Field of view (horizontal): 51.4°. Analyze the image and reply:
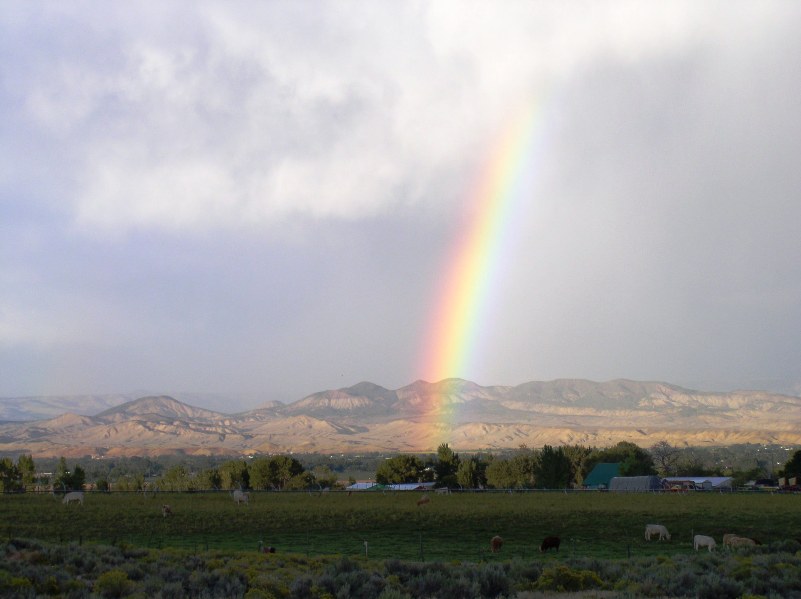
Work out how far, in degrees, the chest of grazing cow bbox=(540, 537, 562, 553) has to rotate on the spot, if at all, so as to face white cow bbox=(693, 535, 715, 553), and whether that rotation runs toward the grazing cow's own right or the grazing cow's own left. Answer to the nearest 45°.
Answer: approximately 180°

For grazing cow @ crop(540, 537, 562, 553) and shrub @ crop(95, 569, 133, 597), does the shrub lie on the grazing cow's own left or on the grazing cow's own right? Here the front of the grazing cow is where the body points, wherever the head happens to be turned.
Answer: on the grazing cow's own left

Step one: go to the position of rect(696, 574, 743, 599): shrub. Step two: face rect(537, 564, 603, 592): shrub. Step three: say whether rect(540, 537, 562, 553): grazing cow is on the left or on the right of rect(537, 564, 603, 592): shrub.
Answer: right

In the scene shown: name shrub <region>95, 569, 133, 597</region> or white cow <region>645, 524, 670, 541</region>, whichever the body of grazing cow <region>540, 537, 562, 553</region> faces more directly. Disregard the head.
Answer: the shrub

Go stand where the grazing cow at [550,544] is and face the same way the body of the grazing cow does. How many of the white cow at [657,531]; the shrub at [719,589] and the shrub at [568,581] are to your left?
2

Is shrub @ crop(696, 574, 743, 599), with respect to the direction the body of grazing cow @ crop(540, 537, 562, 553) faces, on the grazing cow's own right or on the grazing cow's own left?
on the grazing cow's own left

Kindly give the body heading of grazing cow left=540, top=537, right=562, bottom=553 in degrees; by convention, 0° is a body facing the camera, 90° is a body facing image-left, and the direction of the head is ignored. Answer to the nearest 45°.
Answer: approximately 90°

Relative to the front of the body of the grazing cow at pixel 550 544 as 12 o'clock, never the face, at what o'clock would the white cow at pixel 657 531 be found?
The white cow is roughly at 4 o'clock from the grazing cow.
